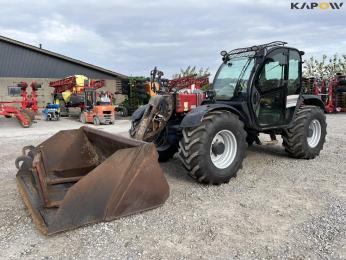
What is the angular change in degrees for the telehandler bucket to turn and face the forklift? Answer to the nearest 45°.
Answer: approximately 135° to its right

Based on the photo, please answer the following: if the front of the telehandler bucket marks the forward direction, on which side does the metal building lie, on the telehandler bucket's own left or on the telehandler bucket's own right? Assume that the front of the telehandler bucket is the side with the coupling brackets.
on the telehandler bucket's own right

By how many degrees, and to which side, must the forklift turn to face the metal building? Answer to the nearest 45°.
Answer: approximately 45° to its right

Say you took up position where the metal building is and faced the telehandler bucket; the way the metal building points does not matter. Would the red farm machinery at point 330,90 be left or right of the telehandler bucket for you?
left

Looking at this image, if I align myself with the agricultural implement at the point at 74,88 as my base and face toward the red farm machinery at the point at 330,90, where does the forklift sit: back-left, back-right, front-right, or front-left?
front-right

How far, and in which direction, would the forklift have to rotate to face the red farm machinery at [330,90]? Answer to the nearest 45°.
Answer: approximately 135° to its right

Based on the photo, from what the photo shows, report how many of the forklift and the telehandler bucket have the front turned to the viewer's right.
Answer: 0

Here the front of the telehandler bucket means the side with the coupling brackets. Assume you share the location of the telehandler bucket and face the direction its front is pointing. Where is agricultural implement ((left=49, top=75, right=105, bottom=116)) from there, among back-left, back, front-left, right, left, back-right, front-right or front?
back-right

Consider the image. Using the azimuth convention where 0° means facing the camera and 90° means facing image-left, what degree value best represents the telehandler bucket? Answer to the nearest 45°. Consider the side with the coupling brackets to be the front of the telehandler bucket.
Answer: approximately 45°
